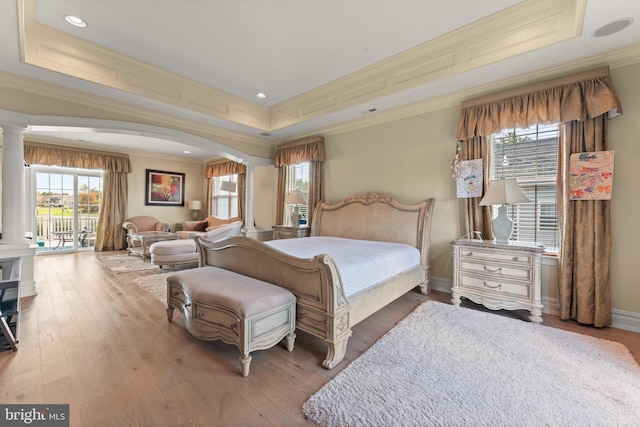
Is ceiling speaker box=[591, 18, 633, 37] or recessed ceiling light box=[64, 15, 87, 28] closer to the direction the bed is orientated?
the recessed ceiling light

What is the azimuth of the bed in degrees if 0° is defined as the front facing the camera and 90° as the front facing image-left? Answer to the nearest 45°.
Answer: approximately 45°

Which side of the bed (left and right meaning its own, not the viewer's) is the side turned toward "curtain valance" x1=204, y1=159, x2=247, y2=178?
right

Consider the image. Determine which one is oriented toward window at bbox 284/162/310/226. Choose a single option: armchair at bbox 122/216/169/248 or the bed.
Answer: the armchair

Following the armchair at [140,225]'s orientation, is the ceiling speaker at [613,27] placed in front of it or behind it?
in front

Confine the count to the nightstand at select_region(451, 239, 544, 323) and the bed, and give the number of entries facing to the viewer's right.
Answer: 0

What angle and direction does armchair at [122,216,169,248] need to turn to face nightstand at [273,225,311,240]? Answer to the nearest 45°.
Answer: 0° — it already faces it

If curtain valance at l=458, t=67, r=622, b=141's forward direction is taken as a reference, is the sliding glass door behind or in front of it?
in front
